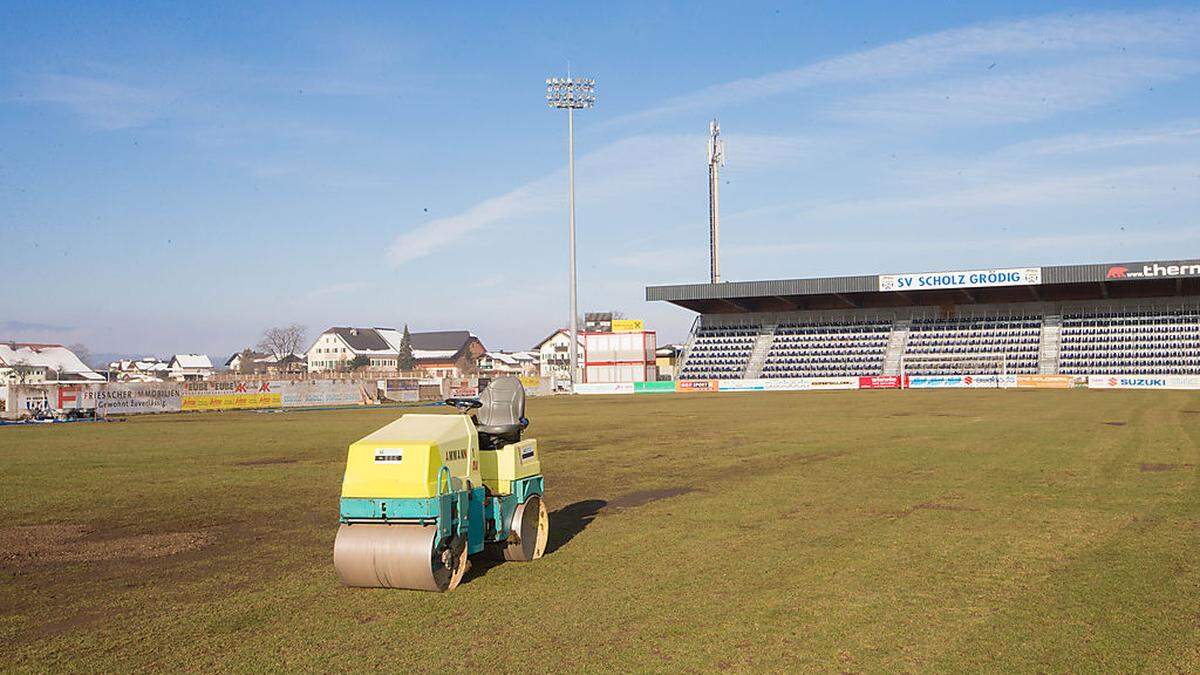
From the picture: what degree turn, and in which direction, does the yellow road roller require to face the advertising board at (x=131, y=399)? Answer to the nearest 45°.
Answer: approximately 135° to its right

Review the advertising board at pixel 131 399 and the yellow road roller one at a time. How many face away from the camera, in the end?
0

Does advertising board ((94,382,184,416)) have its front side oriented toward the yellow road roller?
yes

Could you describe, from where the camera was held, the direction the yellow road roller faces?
facing the viewer and to the left of the viewer

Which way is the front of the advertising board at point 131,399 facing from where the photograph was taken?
facing the viewer
